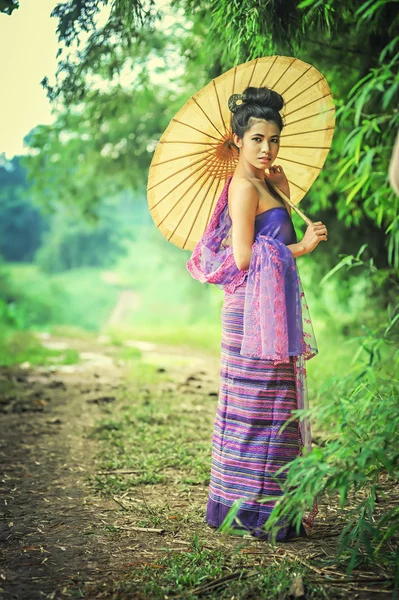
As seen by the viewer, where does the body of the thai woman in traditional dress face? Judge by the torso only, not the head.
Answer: to the viewer's right
